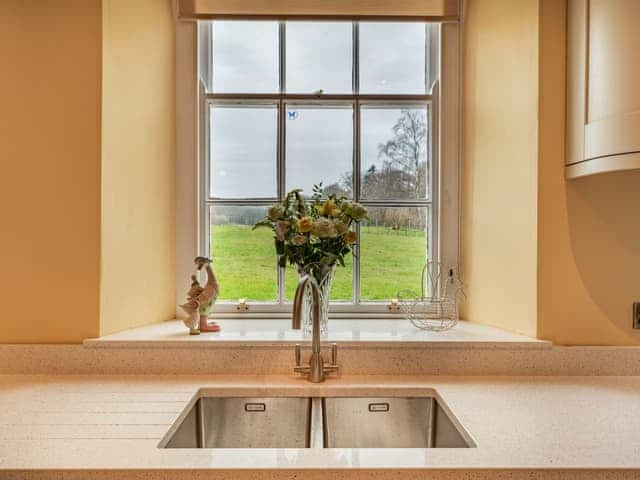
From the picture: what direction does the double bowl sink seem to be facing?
toward the camera

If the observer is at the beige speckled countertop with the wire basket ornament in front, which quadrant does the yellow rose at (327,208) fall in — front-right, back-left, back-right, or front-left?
front-left
